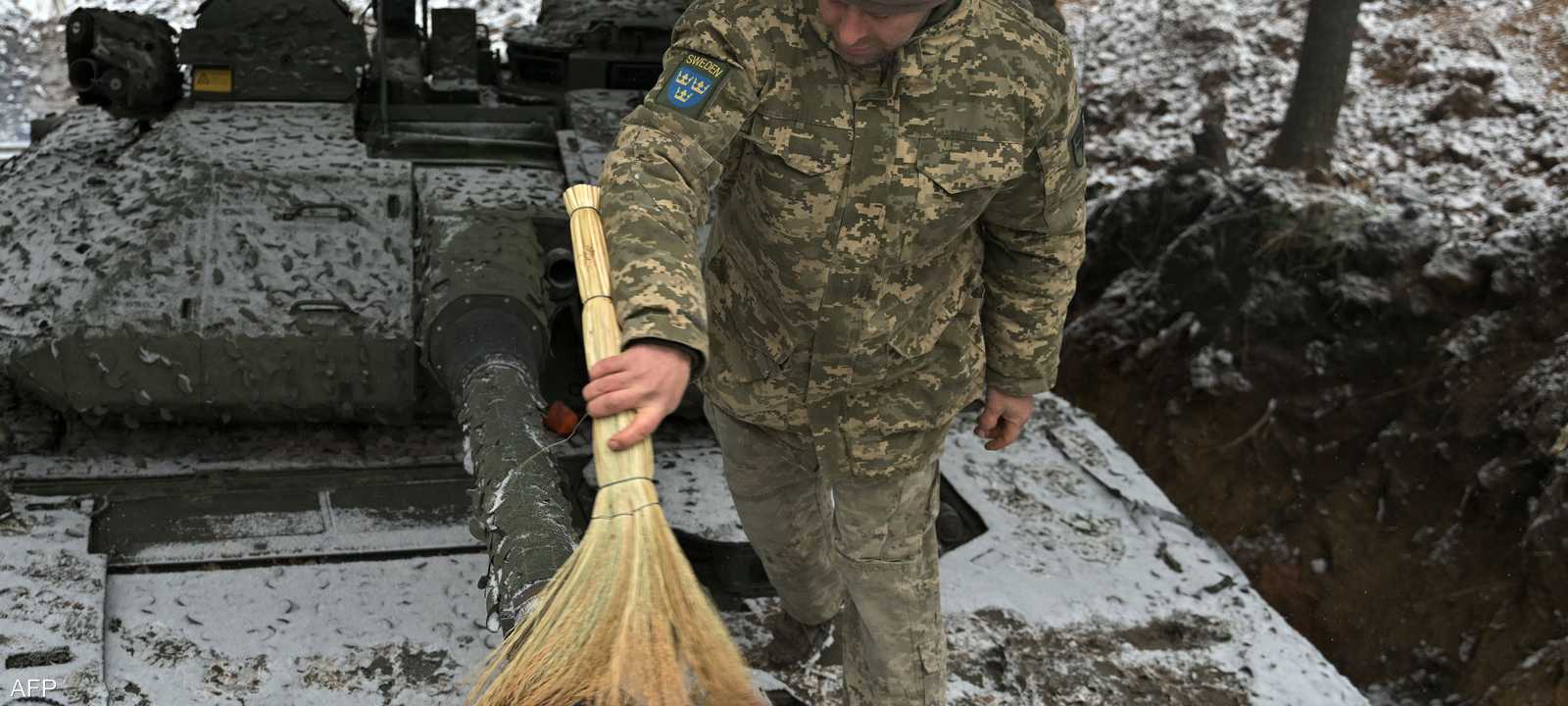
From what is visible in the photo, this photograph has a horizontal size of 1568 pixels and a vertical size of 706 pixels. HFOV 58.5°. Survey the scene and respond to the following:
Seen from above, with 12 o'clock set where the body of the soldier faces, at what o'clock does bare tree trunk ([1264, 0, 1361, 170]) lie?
The bare tree trunk is roughly at 7 o'clock from the soldier.

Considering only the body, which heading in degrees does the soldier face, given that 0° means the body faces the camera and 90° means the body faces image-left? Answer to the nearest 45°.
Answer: approximately 0°
